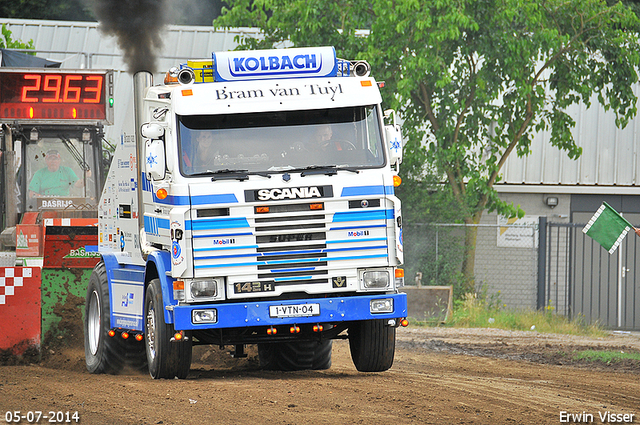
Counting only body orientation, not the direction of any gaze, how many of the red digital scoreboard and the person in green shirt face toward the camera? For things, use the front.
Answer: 2

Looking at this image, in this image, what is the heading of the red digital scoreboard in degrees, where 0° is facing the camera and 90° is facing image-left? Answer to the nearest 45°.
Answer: approximately 0°

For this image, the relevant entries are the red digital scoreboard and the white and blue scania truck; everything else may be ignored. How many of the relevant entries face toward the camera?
2
